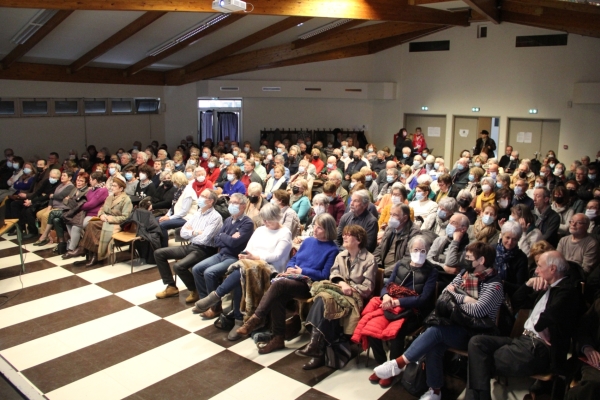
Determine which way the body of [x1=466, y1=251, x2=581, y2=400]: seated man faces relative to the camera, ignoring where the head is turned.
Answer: to the viewer's left

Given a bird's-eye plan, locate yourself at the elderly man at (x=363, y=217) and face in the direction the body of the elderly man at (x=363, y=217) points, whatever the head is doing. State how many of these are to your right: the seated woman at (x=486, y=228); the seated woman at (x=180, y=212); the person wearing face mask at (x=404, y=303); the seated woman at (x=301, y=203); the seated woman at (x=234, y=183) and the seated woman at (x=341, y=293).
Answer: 3

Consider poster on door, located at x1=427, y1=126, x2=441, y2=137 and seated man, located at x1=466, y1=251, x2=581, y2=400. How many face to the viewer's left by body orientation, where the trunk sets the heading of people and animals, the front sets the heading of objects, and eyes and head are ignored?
1

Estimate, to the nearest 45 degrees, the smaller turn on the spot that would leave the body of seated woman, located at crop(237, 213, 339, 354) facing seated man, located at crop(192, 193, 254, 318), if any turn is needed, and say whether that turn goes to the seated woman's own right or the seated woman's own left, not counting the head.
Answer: approximately 90° to the seated woman's own right

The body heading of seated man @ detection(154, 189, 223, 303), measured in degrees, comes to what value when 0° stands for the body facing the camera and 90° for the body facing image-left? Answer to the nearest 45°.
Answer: approximately 45°

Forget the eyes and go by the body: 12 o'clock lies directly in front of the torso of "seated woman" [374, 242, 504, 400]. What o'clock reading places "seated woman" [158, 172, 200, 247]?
"seated woman" [158, 172, 200, 247] is roughly at 3 o'clock from "seated woman" [374, 242, 504, 400].

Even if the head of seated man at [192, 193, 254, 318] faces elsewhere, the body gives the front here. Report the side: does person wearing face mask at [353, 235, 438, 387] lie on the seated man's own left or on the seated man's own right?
on the seated man's own left

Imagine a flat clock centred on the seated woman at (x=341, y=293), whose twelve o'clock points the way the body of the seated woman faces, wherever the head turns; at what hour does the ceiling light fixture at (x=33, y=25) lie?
The ceiling light fixture is roughly at 3 o'clock from the seated woman.

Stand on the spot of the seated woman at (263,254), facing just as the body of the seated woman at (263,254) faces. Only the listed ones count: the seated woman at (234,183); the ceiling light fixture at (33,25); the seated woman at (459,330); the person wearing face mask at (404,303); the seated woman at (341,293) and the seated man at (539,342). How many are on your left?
4

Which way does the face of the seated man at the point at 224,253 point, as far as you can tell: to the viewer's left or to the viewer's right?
to the viewer's left

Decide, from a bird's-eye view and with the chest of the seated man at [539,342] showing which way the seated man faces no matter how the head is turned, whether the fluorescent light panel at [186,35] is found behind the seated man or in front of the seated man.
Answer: in front
